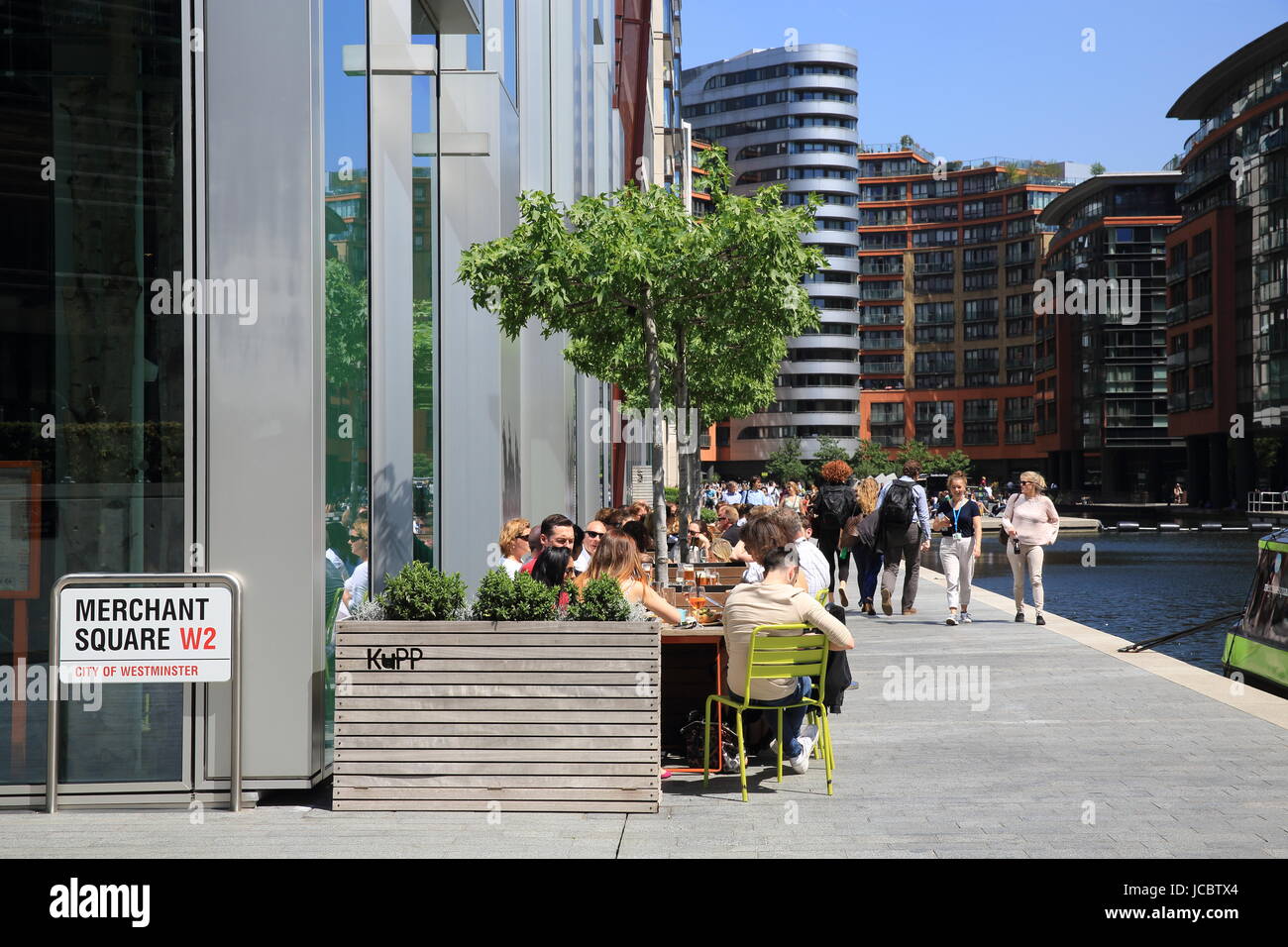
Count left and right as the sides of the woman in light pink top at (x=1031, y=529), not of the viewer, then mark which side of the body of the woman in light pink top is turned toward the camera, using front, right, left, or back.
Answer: front

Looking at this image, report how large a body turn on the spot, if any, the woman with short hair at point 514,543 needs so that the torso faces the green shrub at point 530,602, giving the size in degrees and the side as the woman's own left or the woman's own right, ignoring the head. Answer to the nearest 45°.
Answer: approximately 90° to the woman's own right

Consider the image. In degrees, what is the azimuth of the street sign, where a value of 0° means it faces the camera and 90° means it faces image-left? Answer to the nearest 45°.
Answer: approximately 0°

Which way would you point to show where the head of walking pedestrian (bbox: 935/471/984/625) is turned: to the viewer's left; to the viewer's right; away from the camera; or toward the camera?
toward the camera

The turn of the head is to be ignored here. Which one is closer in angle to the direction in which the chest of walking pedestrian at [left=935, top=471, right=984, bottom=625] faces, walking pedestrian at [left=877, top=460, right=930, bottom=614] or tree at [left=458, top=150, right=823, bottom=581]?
the tree

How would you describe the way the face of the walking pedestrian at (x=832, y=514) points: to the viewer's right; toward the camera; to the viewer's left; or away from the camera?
away from the camera

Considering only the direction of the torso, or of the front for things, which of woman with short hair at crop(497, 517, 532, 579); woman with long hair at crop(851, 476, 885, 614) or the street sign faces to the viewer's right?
woman with short hair at crop(497, 517, 532, 579)

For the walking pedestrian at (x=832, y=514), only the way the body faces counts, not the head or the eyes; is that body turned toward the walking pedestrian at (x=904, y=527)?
no

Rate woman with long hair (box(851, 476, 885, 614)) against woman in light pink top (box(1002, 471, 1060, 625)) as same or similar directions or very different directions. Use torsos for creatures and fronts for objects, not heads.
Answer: very different directions

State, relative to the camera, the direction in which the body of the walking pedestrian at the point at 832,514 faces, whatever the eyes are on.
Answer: away from the camera

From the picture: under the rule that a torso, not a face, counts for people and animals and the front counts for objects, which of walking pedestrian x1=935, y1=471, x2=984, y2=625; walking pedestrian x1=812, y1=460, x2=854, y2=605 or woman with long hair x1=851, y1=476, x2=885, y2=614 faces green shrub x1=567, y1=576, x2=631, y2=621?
walking pedestrian x1=935, y1=471, x2=984, y2=625

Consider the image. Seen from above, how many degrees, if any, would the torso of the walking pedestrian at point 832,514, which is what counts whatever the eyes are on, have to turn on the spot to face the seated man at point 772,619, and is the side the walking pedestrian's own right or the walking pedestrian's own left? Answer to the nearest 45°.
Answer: approximately 180°

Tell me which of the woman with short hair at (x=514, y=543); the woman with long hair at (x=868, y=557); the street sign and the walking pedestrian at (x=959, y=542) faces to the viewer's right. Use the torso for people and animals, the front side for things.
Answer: the woman with short hair at (x=514, y=543)

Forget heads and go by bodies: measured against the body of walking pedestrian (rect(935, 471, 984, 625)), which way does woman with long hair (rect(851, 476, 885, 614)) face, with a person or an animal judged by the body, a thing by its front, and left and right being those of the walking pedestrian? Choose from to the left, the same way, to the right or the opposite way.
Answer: the opposite way

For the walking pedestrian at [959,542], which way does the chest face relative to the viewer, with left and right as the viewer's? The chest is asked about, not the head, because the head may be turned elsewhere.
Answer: facing the viewer

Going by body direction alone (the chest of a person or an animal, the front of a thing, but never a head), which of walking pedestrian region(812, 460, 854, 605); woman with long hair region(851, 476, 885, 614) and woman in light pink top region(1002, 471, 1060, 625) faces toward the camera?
the woman in light pink top

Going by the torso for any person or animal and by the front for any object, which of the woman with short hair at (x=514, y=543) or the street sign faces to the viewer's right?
the woman with short hair

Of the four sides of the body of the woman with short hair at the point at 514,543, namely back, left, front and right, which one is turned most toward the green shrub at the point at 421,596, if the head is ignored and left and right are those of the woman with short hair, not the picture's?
right

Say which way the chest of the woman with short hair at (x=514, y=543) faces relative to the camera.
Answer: to the viewer's right

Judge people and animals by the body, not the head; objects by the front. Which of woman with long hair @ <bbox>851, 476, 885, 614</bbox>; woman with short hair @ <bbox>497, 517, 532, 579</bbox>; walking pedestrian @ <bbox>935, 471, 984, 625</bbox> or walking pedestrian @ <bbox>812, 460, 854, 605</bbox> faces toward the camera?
walking pedestrian @ <bbox>935, 471, 984, 625</bbox>

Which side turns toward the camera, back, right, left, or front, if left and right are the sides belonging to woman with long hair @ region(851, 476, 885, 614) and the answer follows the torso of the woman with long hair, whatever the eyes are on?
back

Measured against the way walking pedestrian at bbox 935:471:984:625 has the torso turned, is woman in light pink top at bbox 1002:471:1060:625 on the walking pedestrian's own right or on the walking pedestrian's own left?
on the walking pedestrian's own left
